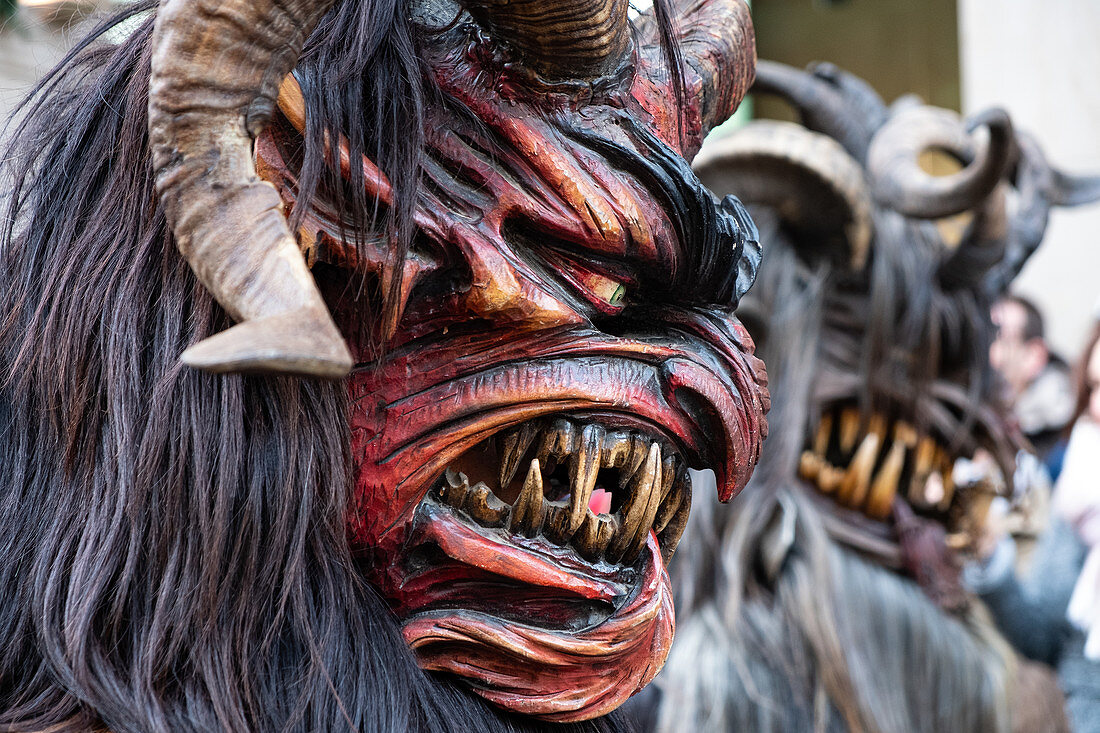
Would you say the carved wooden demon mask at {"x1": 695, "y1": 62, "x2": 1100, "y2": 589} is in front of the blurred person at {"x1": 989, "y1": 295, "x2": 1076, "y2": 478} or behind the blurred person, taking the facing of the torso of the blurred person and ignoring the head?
in front

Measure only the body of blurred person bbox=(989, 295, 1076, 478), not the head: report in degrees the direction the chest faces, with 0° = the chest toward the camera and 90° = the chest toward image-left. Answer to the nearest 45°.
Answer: approximately 45°

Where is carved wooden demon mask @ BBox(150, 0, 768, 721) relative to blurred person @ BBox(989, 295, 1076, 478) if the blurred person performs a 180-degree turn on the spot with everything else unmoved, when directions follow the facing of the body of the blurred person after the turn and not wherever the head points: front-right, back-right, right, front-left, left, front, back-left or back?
back-right

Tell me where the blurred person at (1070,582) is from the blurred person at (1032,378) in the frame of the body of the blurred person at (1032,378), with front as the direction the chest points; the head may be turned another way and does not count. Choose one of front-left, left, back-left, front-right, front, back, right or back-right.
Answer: front-left
